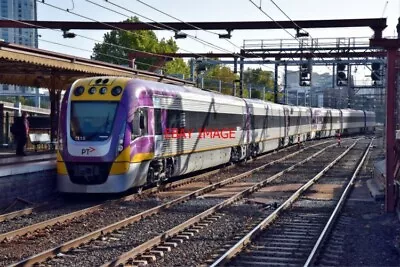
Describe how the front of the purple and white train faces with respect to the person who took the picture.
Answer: facing the viewer and to the left of the viewer

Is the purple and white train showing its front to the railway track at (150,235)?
no

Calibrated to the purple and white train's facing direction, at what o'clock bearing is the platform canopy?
The platform canopy is roughly at 1 o'clock from the purple and white train.

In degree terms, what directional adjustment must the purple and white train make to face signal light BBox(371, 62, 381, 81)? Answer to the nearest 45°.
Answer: approximately 180°

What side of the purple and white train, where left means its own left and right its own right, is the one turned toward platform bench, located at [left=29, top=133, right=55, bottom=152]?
front

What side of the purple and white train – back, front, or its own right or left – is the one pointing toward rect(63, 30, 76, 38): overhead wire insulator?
front

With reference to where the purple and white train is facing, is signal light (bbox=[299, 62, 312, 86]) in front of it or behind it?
behind

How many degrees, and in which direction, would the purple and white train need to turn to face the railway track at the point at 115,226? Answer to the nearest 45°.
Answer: approximately 45° to its left

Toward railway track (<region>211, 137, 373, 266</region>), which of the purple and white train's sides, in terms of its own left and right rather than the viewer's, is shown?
left

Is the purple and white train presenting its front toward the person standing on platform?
no
